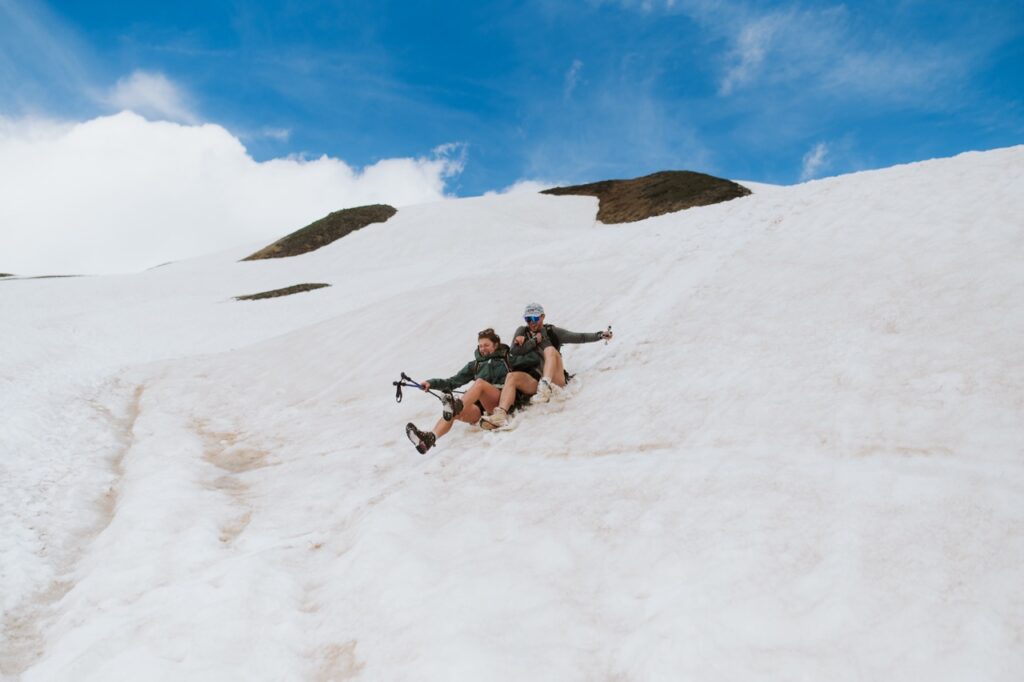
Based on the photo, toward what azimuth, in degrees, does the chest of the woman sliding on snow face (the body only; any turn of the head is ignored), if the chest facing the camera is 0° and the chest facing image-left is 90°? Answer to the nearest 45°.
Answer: approximately 45°

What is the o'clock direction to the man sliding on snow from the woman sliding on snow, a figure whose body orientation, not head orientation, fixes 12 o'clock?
The man sliding on snow is roughly at 7 o'clock from the woman sliding on snow.
